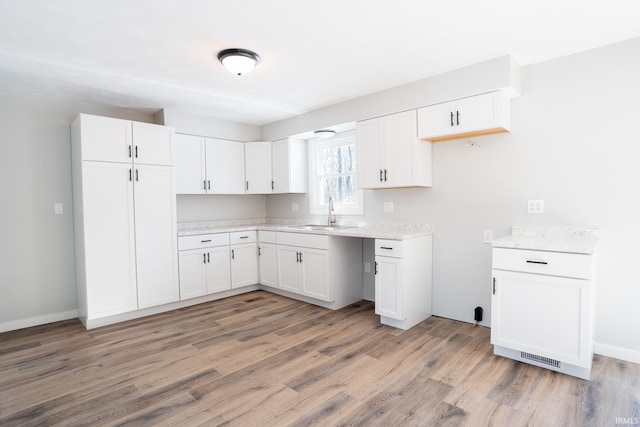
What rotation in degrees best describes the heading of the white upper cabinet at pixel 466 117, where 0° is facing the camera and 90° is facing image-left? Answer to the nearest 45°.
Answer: approximately 45°

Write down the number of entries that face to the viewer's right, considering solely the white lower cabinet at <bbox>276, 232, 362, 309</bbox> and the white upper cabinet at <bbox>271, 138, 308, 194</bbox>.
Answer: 0

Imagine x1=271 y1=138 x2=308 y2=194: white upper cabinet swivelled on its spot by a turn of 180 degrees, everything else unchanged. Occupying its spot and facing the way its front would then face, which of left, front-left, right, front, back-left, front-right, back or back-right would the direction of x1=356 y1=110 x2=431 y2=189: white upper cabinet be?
right

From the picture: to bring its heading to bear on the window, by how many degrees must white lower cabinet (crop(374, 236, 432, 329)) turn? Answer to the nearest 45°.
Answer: approximately 90° to its right

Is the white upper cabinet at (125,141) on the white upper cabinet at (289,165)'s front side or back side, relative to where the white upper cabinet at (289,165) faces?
on the front side
